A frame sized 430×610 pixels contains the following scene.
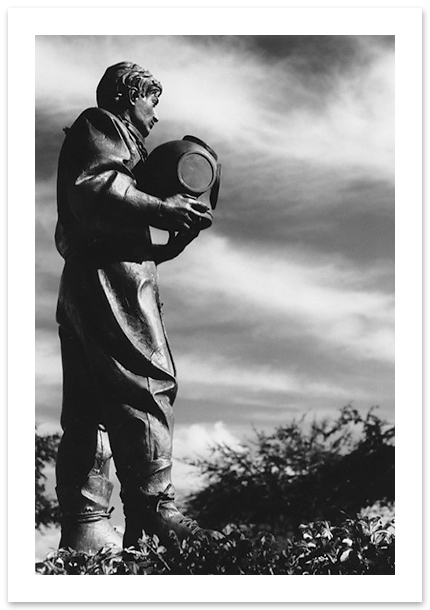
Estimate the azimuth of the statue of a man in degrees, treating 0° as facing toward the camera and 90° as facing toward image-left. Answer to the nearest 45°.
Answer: approximately 270°
